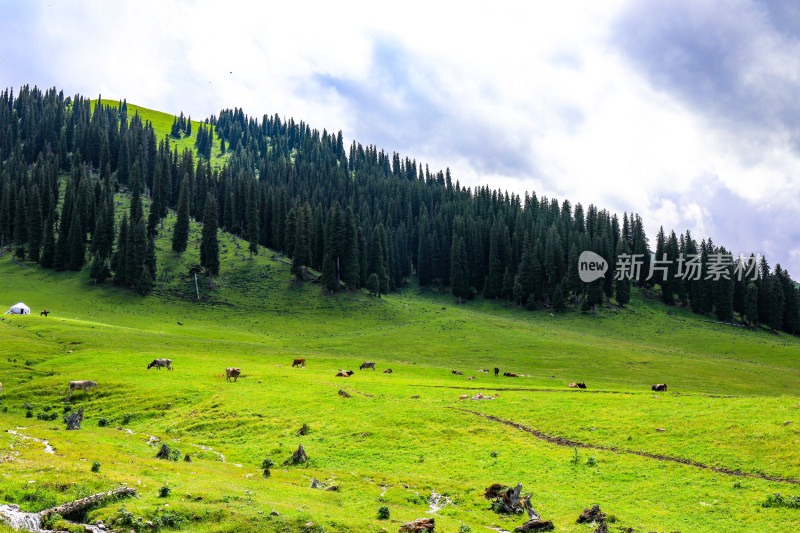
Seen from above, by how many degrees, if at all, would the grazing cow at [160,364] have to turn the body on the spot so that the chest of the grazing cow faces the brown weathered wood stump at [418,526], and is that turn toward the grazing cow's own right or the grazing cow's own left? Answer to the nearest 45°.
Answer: approximately 90° to the grazing cow's own left

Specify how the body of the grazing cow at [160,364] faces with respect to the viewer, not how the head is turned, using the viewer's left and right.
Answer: facing to the left of the viewer

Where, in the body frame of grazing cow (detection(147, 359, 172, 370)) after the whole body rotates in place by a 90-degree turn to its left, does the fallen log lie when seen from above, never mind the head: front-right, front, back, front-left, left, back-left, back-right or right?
front

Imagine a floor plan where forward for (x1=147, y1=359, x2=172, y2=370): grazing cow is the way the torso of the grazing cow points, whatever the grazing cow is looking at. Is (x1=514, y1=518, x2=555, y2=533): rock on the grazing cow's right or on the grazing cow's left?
on the grazing cow's left
